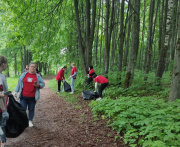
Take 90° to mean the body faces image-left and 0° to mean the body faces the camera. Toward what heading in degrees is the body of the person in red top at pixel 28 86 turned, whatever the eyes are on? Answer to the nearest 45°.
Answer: approximately 0°

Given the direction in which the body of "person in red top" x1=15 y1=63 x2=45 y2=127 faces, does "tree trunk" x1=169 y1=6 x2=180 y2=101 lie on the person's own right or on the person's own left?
on the person's own left
